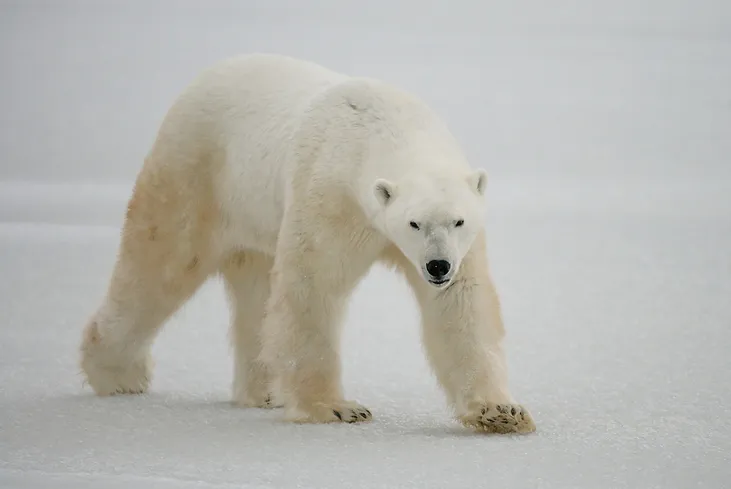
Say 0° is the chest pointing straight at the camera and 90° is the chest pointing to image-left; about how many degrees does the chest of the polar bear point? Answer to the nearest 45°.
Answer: approximately 315°
